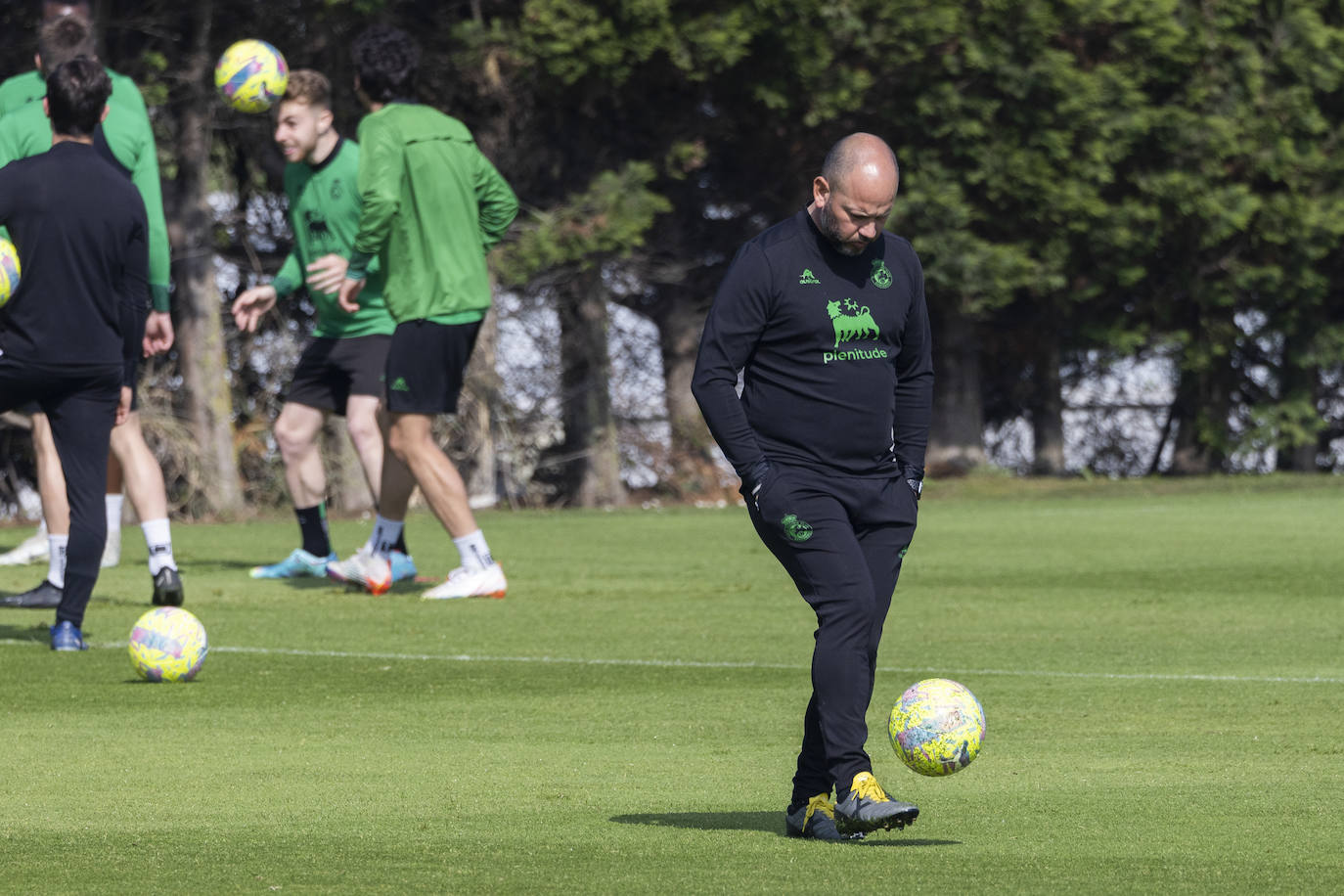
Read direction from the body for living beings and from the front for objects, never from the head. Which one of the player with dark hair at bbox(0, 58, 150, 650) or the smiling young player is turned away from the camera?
the player with dark hair

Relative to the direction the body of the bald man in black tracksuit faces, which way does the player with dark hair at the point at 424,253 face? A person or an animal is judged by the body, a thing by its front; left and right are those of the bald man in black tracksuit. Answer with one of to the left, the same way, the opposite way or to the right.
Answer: the opposite way

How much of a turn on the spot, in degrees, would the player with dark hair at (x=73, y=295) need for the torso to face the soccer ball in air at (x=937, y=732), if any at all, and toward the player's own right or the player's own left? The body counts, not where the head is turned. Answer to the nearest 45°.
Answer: approximately 135° to the player's own right

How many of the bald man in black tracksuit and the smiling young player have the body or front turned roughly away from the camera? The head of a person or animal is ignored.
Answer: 0

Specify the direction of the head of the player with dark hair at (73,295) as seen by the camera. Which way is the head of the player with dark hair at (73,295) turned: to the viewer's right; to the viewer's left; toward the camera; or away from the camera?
away from the camera

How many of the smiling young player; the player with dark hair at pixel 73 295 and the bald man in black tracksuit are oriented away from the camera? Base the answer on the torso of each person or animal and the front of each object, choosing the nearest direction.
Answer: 1

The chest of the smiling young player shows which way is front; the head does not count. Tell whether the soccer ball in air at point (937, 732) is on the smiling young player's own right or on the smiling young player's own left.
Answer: on the smiling young player's own left

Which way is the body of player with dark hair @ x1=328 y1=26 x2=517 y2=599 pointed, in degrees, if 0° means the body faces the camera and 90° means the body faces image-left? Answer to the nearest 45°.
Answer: approximately 135°

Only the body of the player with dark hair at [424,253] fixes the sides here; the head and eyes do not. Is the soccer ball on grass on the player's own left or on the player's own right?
on the player's own left

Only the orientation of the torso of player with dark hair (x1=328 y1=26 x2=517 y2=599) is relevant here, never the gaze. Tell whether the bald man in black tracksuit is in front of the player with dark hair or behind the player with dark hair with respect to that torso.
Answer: behind

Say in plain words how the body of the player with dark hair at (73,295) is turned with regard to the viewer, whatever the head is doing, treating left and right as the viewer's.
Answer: facing away from the viewer

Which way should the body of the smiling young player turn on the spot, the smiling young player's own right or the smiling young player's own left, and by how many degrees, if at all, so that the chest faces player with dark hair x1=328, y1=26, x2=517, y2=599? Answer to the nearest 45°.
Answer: approximately 90° to the smiling young player's own left
